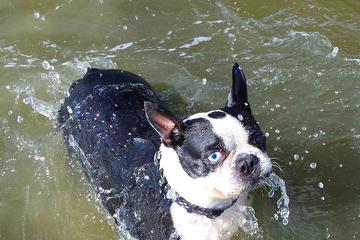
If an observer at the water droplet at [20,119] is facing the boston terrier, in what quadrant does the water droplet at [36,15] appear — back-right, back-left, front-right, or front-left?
back-left

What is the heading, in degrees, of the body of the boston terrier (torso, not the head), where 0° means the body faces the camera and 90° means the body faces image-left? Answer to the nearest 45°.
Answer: approximately 315°

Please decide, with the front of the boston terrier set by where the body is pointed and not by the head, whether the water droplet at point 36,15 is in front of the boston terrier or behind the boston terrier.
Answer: behind

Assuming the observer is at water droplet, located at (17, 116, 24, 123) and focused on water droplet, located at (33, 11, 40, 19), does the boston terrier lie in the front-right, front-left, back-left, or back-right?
back-right

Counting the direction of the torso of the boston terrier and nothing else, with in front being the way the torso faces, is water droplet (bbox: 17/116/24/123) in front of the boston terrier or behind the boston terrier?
behind
